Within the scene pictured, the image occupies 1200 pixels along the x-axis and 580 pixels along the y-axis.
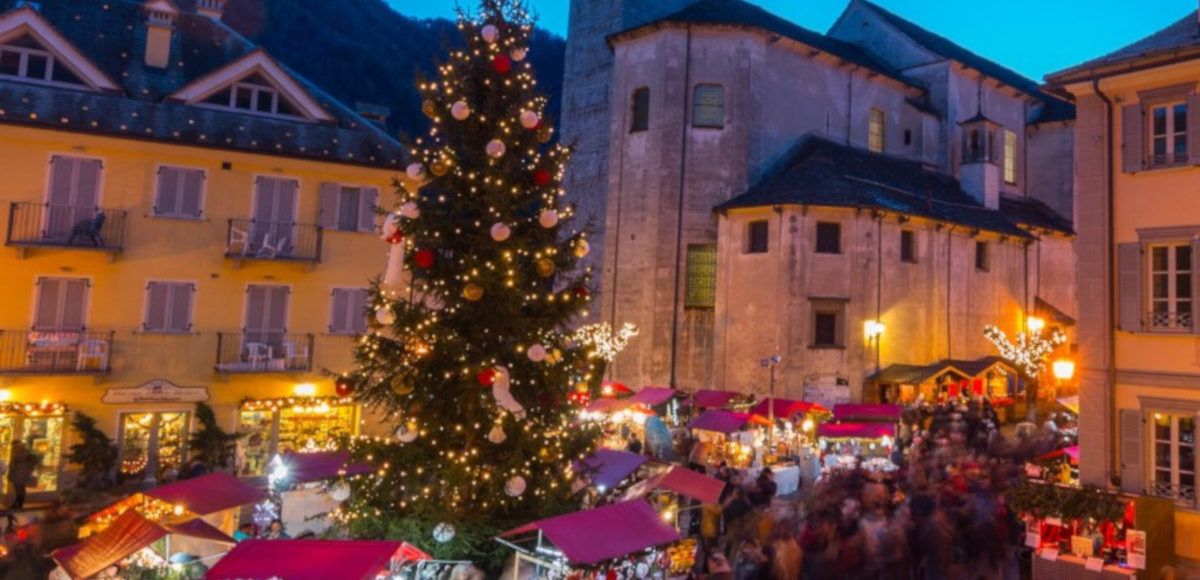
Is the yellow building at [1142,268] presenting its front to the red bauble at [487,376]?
yes

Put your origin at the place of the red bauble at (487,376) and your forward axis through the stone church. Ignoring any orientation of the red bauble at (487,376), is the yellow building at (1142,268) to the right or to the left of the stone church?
right

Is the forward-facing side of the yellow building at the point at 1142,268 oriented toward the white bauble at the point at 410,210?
yes

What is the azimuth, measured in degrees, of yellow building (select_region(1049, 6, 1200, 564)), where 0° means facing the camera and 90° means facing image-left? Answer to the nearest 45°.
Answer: approximately 45°

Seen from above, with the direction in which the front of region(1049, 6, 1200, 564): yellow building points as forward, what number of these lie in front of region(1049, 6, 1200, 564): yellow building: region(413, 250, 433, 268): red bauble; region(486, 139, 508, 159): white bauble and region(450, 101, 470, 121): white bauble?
3
